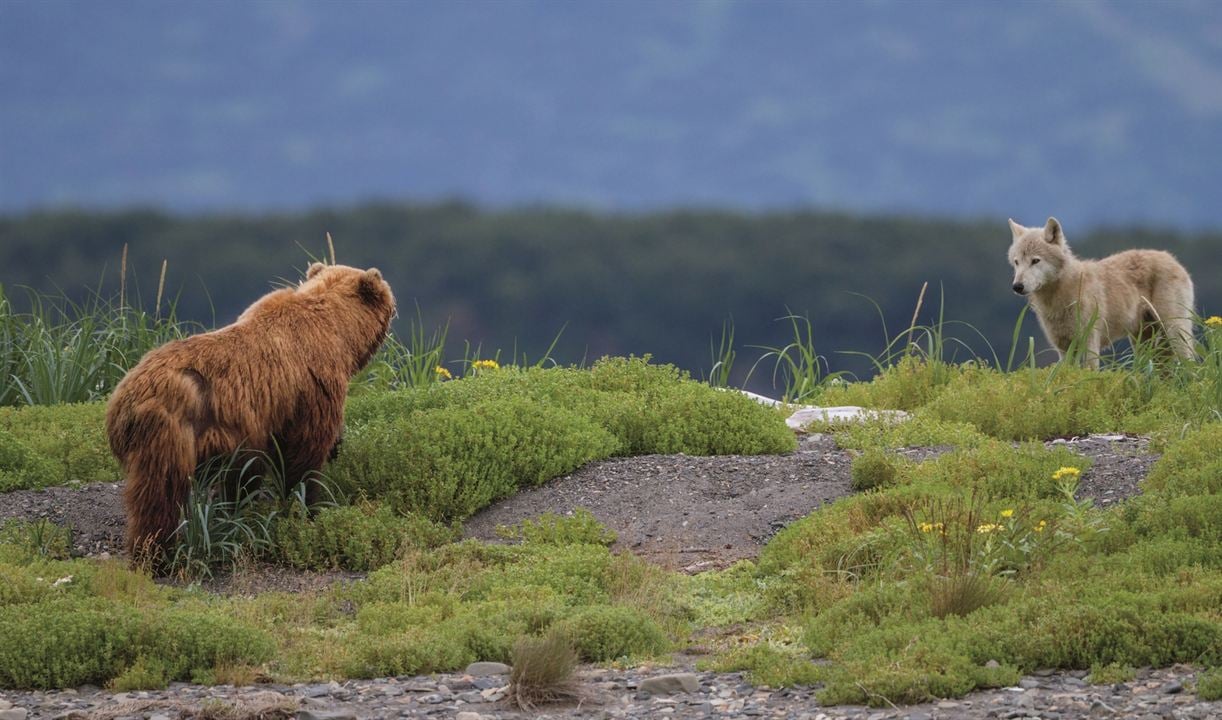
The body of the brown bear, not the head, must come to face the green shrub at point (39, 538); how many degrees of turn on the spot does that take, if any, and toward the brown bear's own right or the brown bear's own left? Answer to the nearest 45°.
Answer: approximately 90° to the brown bear's own left

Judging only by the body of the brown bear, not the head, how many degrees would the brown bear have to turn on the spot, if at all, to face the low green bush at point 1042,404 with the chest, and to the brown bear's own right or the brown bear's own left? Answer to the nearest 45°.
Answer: approximately 45° to the brown bear's own right

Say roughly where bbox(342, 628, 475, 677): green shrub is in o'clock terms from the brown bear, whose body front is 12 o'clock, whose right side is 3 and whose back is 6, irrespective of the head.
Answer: The green shrub is roughly at 4 o'clock from the brown bear.

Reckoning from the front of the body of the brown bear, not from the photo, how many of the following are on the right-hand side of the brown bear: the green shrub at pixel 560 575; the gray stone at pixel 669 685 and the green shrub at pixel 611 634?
3

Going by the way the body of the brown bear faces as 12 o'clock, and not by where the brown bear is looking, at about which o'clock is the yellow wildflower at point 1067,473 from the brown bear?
The yellow wildflower is roughly at 2 o'clock from the brown bear.

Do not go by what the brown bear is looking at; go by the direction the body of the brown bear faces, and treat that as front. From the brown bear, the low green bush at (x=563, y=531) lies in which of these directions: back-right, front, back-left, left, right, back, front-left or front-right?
front-right

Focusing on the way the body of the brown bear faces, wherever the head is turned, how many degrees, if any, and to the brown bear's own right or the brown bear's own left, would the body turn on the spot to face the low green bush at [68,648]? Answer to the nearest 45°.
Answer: approximately 135° to the brown bear's own right

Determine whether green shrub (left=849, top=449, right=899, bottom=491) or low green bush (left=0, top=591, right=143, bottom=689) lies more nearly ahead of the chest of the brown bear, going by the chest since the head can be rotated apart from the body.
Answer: the green shrub

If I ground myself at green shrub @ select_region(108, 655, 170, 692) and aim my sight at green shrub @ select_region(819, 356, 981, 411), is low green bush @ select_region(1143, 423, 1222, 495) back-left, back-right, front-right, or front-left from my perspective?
front-right

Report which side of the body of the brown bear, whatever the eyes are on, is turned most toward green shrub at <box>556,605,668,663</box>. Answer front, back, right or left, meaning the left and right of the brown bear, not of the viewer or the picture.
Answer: right

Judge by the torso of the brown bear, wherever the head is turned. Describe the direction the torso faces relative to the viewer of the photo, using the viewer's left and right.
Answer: facing away from the viewer and to the right of the viewer

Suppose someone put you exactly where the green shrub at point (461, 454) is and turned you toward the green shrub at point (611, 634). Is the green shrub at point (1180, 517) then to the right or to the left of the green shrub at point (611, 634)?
left

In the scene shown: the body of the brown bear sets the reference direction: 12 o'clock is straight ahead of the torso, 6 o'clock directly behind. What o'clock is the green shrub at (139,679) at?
The green shrub is roughly at 5 o'clock from the brown bear.

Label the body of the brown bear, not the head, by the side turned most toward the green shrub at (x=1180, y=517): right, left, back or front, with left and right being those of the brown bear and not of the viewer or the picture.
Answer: right

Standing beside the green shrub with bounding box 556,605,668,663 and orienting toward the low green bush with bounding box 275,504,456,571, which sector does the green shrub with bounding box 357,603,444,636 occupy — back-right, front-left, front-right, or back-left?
front-left
